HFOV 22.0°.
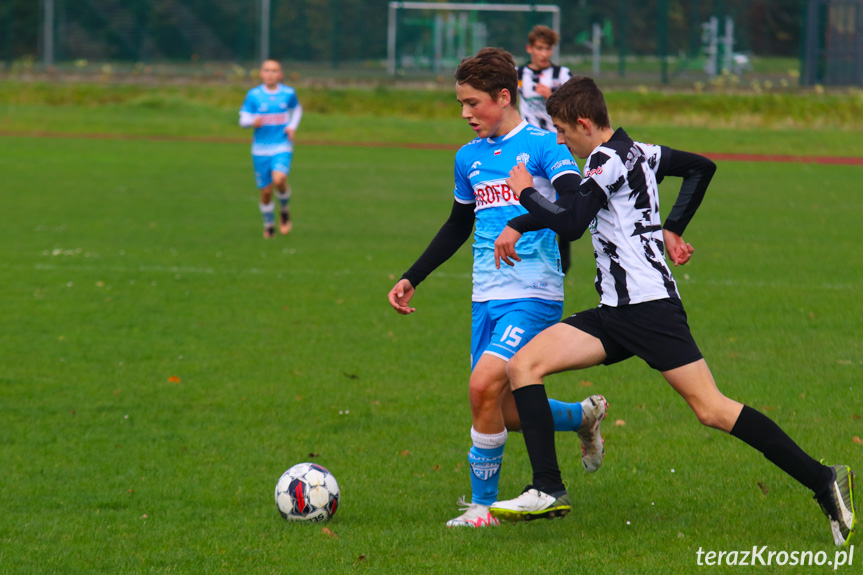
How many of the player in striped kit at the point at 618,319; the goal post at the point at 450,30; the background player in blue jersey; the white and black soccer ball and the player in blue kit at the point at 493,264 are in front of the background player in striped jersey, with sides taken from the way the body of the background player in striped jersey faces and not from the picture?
3

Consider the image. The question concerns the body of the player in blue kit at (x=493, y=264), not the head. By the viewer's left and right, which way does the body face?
facing the viewer and to the left of the viewer

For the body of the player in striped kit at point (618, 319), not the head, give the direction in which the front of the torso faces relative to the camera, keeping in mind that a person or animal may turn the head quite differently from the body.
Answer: to the viewer's left

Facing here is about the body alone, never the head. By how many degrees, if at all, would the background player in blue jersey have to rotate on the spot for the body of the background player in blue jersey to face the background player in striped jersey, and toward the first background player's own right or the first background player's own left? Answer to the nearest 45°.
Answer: approximately 45° to the first background player's own left

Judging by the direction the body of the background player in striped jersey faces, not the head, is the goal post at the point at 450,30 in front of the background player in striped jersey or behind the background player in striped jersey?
behind

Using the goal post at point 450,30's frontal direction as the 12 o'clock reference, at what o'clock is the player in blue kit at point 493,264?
The player in blue kit is roughly at 12 o'clock from the goal post.

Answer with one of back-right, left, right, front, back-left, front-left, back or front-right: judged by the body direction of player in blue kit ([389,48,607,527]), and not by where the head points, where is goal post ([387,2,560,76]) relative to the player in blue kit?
back-right

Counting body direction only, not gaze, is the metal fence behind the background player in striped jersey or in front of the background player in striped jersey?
behind

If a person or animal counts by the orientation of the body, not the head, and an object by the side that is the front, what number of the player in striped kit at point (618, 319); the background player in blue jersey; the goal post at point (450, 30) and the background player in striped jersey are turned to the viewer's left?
1

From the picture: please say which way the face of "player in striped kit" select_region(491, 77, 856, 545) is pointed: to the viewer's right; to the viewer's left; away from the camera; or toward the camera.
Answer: to the viewer's left

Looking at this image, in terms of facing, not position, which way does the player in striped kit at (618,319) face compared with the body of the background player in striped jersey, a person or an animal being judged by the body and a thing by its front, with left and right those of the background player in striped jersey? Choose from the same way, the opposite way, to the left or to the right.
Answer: to the right
